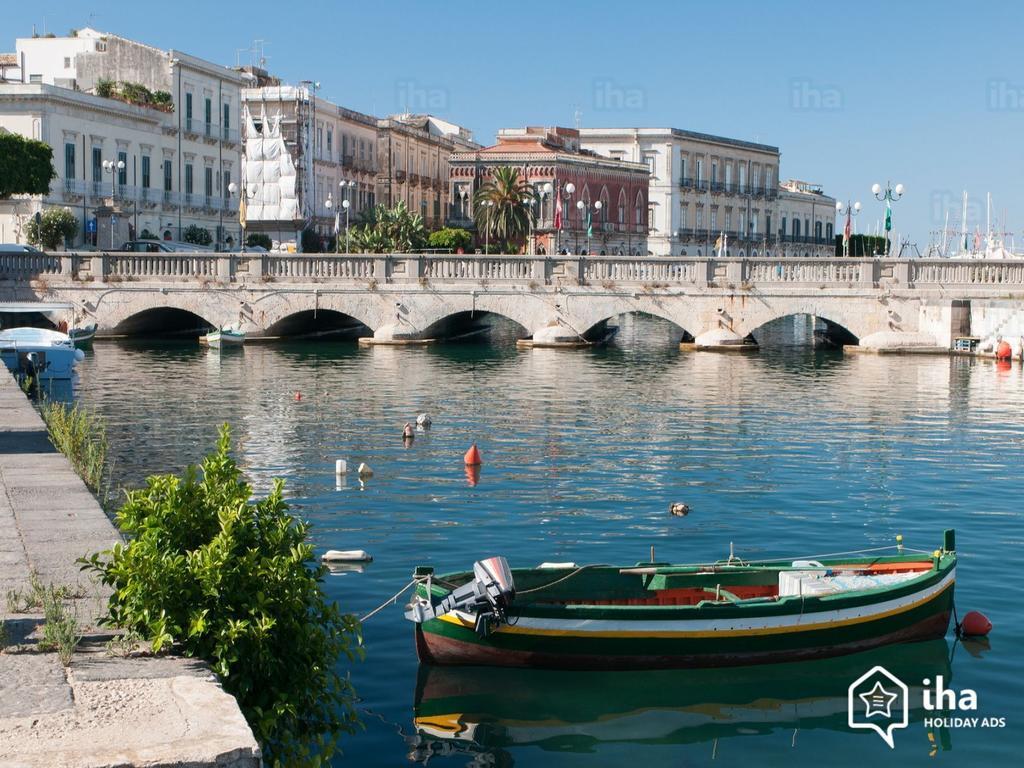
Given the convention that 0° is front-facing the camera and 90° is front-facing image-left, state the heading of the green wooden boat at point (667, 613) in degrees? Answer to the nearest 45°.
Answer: approximately 270°

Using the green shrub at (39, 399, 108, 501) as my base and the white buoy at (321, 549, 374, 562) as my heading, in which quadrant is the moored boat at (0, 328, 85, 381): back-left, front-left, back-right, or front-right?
back-left

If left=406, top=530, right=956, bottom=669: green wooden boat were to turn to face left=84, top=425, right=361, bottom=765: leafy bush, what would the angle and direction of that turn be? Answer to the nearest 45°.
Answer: approximately 135° to its right

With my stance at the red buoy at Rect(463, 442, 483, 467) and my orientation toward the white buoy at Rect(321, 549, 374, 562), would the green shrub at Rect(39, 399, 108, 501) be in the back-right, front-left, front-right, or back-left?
front-right

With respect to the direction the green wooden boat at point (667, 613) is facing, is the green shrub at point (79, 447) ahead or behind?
behind

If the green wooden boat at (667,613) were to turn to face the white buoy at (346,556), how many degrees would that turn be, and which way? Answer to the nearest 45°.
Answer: approximately 135° to its left

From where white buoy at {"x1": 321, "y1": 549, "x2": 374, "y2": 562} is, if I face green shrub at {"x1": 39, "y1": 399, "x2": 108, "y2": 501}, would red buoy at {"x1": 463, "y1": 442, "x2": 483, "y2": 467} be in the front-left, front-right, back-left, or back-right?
front-right

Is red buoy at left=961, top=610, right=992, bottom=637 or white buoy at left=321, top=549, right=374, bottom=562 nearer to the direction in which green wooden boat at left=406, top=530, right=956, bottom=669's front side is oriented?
the red buoy

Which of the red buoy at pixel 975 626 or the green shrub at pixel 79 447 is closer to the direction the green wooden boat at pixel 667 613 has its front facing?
the red buoy

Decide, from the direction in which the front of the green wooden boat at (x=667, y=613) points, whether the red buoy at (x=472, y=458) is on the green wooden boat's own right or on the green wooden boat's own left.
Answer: on the green wooden boat's own left

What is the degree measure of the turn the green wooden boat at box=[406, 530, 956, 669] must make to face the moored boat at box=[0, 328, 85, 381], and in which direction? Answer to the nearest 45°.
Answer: approximately 135° to its left

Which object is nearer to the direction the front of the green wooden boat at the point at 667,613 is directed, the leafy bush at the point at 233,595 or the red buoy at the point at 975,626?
the red buoy
